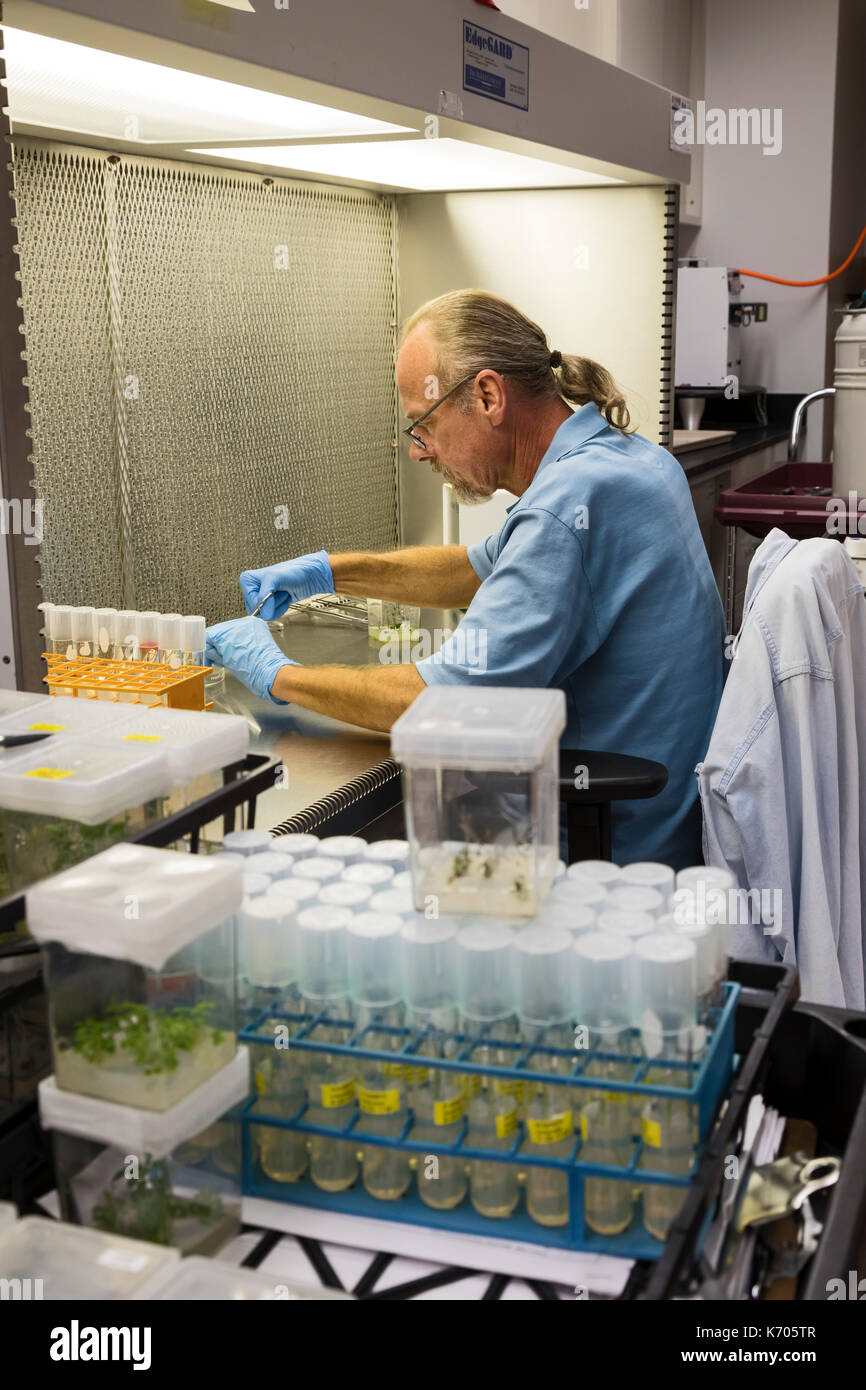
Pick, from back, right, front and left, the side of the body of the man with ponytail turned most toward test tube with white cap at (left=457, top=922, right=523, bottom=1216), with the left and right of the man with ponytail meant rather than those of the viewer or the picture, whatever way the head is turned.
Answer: left

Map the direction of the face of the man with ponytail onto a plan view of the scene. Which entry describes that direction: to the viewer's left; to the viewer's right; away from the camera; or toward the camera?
to the viewer's left

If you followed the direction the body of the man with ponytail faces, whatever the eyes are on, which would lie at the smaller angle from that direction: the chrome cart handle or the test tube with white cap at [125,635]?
the test tube with white cap

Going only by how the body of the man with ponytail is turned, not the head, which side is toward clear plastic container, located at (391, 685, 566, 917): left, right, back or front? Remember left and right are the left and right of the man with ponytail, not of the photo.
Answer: left

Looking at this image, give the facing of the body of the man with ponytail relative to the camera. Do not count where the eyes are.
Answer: to the viewer's left

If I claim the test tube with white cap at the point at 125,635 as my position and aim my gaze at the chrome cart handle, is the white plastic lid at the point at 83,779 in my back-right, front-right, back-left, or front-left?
back-right

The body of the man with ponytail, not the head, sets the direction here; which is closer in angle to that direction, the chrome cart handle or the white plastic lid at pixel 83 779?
the white plastic lid

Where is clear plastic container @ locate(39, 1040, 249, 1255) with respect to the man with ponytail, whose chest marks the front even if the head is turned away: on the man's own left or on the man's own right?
on the man's own left

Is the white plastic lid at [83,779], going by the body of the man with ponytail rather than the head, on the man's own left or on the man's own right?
on the man's own left

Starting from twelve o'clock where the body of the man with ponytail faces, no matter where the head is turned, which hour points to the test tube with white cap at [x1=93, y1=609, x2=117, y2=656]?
The test tube with white cap is roughly at 11 o'clock from the man with ponytail.
